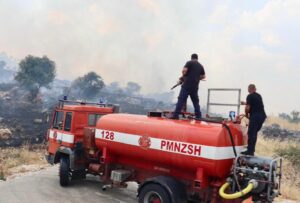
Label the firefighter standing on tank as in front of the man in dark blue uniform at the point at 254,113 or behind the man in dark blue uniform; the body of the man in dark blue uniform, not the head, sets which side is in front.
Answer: in front

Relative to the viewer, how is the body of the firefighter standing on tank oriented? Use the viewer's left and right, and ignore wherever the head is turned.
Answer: facing away from the viewer

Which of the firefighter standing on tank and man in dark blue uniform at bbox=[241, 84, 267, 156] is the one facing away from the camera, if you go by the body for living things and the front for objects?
the firefighter standing on tank

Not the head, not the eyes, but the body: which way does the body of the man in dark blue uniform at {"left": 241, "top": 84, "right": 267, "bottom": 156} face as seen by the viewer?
to the viewer's left

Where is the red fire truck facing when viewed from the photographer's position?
facing away from the viewer and to the left of the viewer
